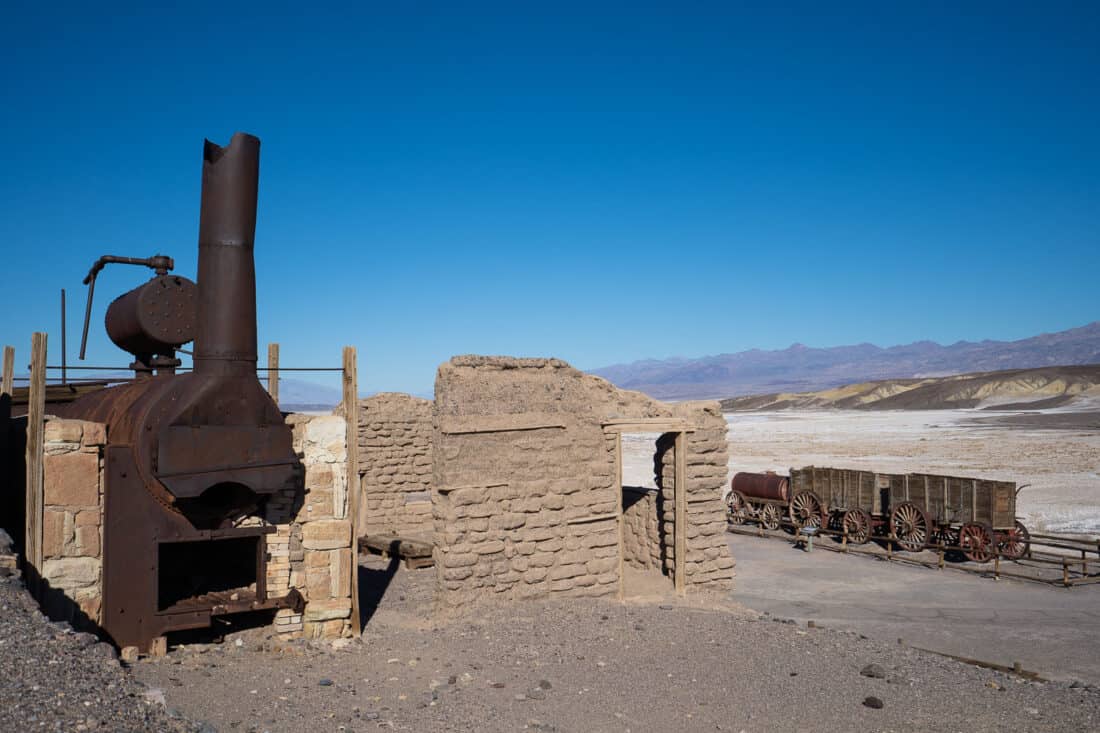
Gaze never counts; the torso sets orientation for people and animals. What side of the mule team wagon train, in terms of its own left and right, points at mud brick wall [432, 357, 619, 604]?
right

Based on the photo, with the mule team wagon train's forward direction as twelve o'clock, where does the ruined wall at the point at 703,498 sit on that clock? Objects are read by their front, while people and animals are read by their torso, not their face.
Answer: The ruined wall is roughly at 2 o'clock from the mule team wagon train.

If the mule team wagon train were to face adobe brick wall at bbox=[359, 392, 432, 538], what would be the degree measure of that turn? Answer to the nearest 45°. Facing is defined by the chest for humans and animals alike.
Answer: approximately 90° to its right

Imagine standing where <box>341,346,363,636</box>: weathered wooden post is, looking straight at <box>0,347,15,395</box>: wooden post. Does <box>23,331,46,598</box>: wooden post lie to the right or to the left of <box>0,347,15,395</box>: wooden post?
left

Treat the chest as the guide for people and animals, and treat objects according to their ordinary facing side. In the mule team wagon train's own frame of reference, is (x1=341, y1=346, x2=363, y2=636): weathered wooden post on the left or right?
on its right

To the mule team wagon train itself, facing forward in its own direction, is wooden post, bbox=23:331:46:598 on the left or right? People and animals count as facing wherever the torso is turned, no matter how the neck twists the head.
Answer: on its right

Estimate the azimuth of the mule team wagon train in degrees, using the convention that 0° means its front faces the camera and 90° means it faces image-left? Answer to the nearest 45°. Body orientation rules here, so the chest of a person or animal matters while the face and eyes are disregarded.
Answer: approximately 315°

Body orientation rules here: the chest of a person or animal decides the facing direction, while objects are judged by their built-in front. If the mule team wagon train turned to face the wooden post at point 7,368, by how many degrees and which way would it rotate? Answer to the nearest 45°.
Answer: approximately 90° to its right

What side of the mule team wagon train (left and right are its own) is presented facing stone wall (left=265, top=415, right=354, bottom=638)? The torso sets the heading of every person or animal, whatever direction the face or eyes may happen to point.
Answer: right

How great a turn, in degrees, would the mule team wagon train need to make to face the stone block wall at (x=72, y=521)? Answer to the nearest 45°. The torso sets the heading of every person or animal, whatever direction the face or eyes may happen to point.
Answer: approximately 90° to its right

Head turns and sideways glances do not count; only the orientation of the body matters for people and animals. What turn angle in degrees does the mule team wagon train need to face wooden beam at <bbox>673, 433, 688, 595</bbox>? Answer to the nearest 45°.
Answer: approximately 45° to its right
